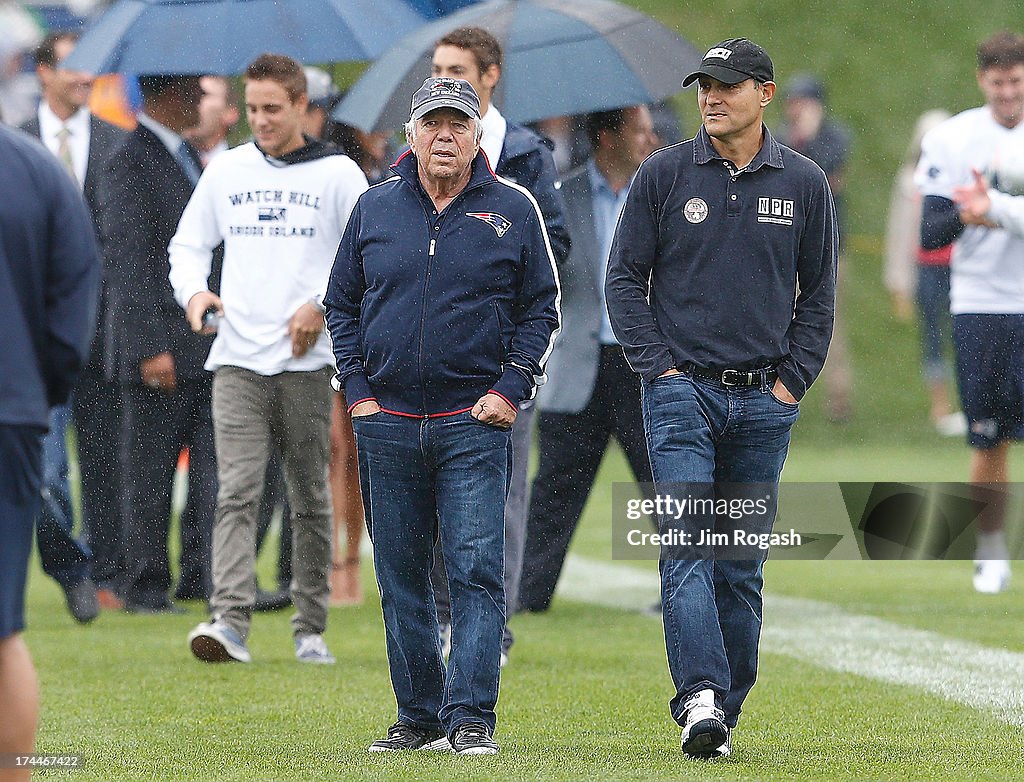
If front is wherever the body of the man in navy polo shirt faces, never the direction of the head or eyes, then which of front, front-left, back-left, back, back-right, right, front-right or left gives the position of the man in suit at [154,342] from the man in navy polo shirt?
back-right

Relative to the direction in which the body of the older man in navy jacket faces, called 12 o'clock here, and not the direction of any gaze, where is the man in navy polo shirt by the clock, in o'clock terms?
The man in navy polo shirt is roughly at 9 o'clock from the older man in navy jacket.

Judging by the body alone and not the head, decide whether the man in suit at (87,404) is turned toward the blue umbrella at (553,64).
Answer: no

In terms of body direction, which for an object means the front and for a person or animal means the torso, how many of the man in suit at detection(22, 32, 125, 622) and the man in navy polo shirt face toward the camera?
2

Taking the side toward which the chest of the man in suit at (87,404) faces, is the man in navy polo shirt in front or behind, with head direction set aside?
in front

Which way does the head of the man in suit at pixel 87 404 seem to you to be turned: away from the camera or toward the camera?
toward the camera

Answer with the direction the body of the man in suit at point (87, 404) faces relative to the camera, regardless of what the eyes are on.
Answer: toward the camera

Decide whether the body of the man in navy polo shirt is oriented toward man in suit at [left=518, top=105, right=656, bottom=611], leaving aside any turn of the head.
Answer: no

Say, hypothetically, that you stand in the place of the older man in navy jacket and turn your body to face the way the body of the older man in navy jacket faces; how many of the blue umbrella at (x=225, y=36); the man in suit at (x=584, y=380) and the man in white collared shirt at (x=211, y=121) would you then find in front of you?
0

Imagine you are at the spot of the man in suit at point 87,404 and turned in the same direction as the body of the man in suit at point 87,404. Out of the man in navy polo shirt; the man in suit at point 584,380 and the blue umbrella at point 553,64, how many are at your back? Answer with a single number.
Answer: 0

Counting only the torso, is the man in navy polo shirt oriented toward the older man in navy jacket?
no

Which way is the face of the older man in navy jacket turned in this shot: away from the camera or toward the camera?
toward the camera

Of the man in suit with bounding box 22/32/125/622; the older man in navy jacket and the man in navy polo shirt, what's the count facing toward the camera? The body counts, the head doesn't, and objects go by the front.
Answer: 3

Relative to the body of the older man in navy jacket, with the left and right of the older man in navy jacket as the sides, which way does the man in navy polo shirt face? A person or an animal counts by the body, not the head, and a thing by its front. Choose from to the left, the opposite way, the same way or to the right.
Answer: the same way

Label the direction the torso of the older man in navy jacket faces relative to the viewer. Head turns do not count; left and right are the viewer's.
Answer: facing the viewer

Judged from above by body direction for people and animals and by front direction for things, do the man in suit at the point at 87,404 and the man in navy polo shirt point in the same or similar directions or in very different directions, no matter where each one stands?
same or similar directions

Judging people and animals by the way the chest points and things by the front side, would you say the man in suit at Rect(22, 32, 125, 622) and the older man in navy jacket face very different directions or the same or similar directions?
same or similar directions
